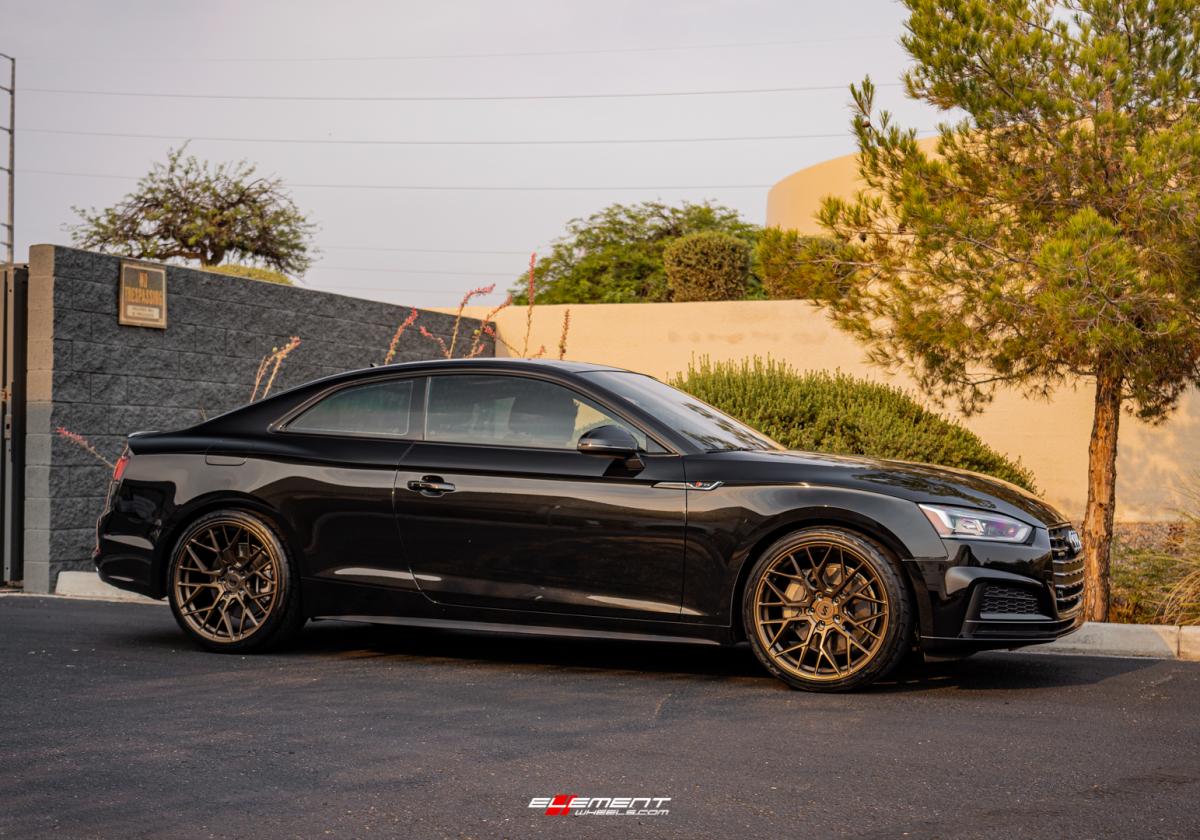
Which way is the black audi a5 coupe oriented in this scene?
to the viewer's right

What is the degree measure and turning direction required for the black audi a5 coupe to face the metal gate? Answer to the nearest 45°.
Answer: approximately 135° to its left

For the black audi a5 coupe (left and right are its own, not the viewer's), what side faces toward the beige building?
left

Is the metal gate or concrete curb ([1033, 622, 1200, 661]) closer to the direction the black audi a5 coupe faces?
the concrete curb

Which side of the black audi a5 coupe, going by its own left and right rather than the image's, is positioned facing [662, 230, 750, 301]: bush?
left

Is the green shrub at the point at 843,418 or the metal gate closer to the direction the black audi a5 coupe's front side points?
the green shrub

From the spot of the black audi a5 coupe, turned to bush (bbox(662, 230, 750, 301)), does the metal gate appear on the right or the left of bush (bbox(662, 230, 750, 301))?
left

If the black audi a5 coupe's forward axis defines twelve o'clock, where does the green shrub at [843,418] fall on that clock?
The green shrub is roughly at 10 o'clock from the black audi a5 coupe.

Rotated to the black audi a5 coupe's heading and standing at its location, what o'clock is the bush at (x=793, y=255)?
The bush is roughly at 10 o'clock from the black audi a5 coupe.

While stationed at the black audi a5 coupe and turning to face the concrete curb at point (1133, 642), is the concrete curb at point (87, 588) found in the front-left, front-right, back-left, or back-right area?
back-left

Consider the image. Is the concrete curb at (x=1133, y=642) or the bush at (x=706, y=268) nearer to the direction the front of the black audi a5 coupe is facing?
the concrete curb

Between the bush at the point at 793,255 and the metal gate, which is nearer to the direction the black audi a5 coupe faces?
the bush
